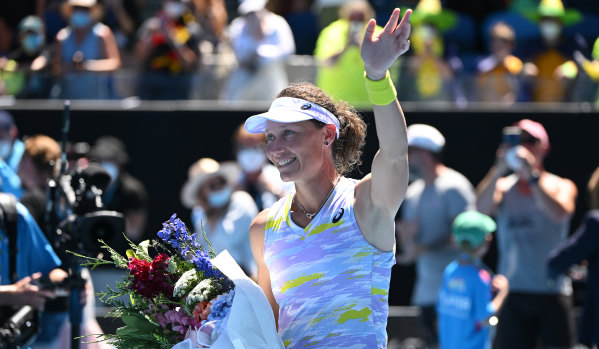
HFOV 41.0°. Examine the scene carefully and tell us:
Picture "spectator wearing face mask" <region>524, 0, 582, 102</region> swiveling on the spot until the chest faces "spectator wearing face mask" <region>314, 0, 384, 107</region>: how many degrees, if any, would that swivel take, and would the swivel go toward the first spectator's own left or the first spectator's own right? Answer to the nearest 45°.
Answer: approximately 45° to the first spectator's own right

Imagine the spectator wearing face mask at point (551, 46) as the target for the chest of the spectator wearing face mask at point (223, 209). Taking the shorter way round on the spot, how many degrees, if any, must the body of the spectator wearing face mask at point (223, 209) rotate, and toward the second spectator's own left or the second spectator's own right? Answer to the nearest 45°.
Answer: approximately 135° to the second spectator's own left

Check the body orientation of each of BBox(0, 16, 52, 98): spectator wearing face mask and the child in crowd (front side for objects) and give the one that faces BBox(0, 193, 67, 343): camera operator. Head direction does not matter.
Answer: the spectator wearing face mask

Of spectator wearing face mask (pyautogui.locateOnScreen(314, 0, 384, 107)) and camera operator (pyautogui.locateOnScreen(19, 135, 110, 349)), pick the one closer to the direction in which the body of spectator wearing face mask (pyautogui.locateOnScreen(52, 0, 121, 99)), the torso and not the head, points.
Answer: the camera operator

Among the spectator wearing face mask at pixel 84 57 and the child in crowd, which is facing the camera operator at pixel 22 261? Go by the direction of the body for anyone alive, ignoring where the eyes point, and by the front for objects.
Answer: the spectator wearing face mask

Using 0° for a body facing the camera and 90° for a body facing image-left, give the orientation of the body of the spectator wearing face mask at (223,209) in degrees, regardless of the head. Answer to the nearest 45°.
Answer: approximately 0°
